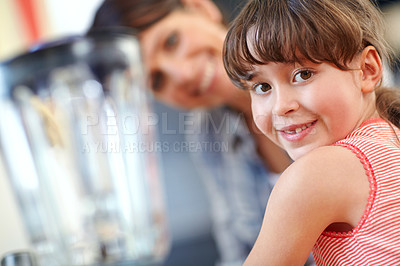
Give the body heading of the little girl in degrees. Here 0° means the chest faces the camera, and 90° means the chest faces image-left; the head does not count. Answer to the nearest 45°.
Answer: approximately 90°

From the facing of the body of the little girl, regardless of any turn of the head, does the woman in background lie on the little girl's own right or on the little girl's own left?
on the little girl's own right

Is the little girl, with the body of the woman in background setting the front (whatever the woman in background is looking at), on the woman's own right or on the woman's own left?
on the woman's own left
